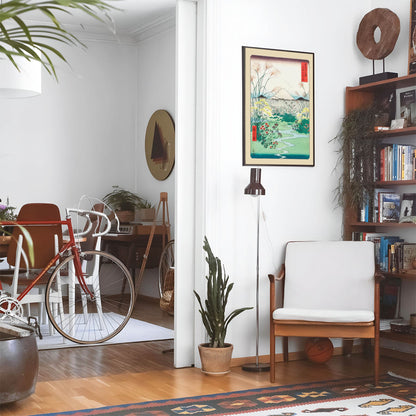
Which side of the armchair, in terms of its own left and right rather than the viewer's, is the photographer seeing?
front

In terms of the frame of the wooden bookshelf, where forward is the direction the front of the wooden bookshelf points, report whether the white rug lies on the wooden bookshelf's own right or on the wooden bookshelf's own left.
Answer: on the wooden bookshelf's own right

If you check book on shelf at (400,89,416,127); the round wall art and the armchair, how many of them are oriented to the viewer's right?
0

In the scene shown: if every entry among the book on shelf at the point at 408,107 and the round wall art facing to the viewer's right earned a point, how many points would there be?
0

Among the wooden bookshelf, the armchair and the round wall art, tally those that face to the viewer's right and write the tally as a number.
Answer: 0

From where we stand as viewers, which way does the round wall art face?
facing the viewer and to the left of the viewer
